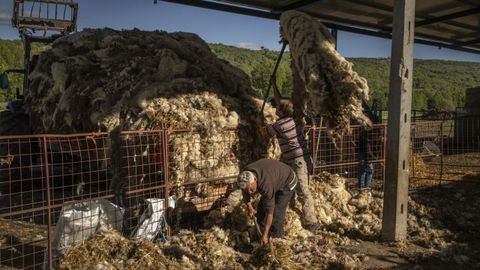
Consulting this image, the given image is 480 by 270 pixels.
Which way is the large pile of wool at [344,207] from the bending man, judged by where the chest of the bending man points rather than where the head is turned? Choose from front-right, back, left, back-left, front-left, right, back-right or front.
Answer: back

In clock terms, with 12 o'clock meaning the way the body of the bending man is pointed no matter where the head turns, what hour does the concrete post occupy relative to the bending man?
The concrete post is roughly at 7 o'clock from the bending man.

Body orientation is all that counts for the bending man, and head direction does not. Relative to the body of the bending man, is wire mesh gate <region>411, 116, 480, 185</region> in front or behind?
behind

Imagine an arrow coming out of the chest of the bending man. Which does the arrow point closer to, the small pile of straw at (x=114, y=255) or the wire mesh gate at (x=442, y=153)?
the small pile of straw

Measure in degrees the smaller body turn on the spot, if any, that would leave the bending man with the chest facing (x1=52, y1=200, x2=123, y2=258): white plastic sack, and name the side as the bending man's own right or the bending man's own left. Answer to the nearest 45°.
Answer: approximately 45° to the bending man's own right

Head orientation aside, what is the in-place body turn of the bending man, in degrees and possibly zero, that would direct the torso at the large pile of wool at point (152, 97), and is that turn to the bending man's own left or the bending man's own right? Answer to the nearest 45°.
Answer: approximately 90° to the bending man's own right

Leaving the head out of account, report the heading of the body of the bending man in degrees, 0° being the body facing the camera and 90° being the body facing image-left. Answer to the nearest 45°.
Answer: approximately 45°

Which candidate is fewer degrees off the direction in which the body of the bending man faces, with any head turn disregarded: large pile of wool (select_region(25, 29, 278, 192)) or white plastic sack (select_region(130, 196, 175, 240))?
the white plastic sack

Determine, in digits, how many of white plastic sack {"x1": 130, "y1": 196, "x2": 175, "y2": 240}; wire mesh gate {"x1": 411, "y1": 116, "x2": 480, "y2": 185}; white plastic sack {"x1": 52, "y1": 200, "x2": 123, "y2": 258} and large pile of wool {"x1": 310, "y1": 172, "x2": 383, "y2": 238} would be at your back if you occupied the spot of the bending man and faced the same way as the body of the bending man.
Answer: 2

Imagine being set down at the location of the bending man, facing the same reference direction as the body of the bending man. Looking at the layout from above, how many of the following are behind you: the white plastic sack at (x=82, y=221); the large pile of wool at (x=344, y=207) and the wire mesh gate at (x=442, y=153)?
2

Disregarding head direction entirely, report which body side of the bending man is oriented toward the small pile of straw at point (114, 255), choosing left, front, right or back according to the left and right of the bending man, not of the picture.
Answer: front
